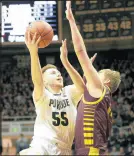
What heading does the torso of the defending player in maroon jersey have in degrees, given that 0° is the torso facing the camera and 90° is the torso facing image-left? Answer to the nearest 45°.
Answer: approximately 90°
